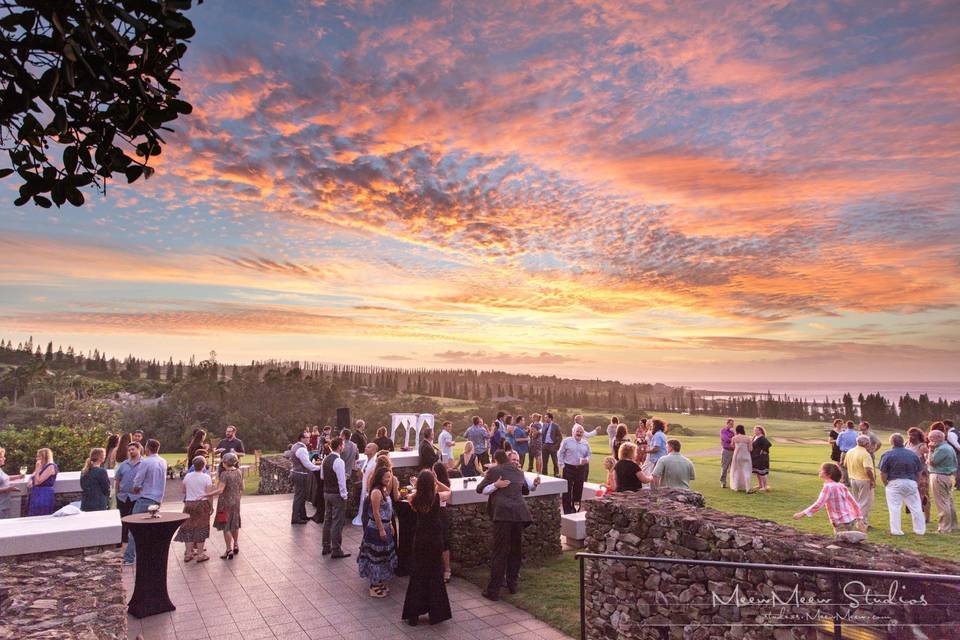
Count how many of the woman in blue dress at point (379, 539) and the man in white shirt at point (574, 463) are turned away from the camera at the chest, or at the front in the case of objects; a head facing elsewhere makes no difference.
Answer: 0

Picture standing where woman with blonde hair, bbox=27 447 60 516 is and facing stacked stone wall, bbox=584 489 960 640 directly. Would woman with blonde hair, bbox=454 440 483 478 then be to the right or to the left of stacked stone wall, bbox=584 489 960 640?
left

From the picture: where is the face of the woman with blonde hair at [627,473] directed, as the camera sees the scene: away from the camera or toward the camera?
away from the camera

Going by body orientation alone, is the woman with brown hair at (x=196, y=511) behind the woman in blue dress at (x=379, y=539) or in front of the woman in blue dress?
behind

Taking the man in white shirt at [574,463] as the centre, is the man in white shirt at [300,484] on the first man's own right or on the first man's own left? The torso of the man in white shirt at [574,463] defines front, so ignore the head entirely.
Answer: on the first man's own right

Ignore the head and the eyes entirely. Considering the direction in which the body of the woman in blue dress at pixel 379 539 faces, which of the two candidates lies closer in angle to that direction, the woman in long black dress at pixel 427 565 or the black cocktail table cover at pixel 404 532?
the woman in long black dress

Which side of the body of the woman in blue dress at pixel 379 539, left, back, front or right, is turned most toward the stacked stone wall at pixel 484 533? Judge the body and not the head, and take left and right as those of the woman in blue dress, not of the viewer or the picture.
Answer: left

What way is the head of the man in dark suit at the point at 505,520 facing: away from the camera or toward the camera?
away from the camera

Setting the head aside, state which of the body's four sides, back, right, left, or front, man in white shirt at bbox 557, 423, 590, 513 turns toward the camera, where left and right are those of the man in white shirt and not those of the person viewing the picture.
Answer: front
